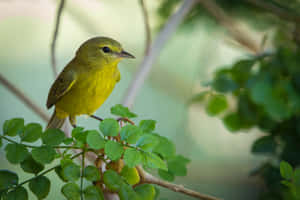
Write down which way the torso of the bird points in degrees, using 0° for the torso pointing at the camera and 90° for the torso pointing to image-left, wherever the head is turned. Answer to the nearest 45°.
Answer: approximately 315°
